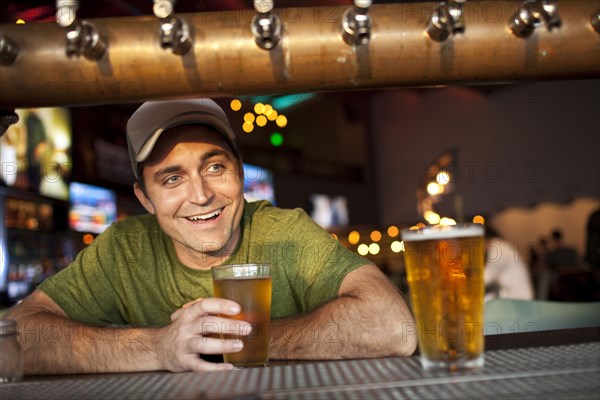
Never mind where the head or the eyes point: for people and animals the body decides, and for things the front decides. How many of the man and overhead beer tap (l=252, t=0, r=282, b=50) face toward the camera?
2

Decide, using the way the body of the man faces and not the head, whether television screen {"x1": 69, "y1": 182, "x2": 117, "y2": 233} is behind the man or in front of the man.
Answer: behind

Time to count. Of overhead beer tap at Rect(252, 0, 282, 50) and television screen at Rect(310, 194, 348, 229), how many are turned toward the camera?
2

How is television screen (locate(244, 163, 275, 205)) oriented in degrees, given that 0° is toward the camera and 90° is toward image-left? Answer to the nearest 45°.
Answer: approximately 315°

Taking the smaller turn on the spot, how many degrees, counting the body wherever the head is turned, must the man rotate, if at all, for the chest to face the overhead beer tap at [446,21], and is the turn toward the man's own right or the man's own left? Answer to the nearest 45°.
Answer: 0° — they already face it

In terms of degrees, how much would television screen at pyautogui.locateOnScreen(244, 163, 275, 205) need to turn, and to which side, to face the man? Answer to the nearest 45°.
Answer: approximately 45° to its right
